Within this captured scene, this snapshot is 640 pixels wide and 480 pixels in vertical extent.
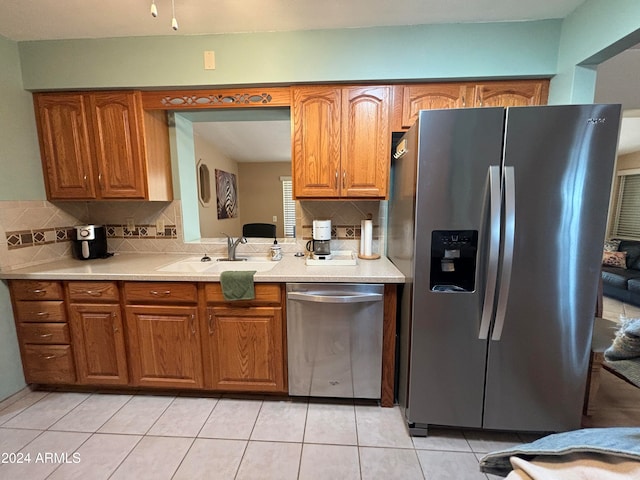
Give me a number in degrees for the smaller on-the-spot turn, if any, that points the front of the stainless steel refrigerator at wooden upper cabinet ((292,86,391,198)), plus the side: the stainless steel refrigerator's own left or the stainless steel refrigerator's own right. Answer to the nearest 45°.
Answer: approximately 90° to the stainless steel refrigerator's own right

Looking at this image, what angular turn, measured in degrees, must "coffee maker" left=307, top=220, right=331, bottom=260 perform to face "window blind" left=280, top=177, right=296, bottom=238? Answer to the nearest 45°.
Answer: approximately 135° to its right

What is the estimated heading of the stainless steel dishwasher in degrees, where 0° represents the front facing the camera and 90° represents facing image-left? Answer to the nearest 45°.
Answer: approximately 0°

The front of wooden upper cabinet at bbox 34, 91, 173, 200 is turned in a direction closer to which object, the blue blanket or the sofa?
the blue blanket

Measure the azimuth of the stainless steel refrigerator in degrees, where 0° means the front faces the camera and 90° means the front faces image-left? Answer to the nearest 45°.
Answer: approximately 0°

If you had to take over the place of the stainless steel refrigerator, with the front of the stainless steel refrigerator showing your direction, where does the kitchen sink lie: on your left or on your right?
on your right

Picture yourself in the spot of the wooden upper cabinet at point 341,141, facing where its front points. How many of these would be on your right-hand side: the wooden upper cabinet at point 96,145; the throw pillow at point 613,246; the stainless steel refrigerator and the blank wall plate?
2

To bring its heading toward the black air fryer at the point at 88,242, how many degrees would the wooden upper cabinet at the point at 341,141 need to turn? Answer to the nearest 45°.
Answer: approximately 90° to its right

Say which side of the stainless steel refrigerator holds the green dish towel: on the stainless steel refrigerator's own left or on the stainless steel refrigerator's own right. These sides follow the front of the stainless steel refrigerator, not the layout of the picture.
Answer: on the stainless steel refrigerator's own right
